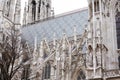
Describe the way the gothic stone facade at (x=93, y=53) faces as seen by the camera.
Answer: facing the viewer and to the left of the viewer
